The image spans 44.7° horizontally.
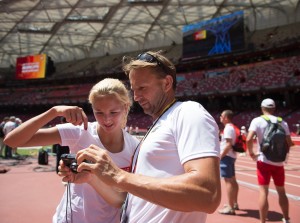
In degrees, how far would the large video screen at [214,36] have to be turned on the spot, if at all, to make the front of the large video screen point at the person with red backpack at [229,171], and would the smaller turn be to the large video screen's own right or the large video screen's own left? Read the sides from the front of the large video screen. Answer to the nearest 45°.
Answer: approximately 45° to the large video screen's own left

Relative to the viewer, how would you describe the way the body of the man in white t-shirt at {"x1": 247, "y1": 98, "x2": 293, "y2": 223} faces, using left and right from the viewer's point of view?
facing away from the viewer

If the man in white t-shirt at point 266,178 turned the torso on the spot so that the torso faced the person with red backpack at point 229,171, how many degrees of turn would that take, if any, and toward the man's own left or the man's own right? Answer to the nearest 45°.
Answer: approximately 45° to the man's own left

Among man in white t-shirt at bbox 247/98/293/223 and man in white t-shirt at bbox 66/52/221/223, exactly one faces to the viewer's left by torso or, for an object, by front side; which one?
man in white t-shirt at bbox 66/52/221/223

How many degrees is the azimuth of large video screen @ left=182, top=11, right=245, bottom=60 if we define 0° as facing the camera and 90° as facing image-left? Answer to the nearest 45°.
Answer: approximately 45°

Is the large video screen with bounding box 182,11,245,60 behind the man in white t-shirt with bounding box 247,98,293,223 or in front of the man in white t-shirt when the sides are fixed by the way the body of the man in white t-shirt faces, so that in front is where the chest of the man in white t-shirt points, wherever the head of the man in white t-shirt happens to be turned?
in front

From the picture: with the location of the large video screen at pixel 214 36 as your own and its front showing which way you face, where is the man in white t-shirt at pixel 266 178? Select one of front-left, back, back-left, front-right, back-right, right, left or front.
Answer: front-left

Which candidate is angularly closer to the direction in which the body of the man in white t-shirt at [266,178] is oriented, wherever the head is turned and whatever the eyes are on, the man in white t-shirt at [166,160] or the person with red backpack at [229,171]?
the person with red backpack

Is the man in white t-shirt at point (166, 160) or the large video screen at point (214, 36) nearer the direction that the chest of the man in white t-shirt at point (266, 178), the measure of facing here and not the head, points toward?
the large video screen

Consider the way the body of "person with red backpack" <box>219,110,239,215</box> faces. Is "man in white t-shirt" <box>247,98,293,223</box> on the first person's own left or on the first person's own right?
on the first person's own left

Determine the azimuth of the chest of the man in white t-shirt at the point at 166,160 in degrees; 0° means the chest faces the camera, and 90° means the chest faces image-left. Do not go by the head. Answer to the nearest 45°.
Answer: approximately 90°

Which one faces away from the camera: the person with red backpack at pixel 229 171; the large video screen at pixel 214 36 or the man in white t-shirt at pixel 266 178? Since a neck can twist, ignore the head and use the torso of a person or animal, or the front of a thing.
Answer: the man in white t-shirt
